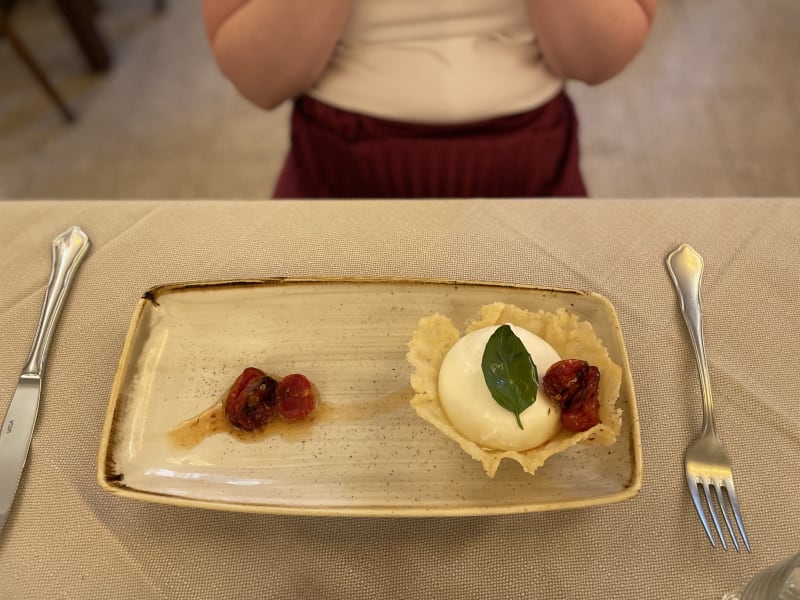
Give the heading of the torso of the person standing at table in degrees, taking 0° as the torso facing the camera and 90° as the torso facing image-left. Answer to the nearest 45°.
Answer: approximately 0°

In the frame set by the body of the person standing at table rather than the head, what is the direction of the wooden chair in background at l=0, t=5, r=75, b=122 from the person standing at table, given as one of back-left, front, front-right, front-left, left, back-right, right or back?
back-right
